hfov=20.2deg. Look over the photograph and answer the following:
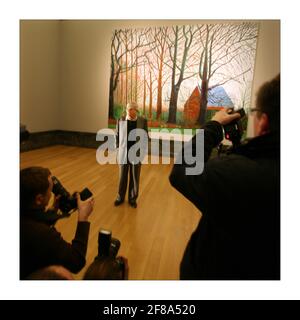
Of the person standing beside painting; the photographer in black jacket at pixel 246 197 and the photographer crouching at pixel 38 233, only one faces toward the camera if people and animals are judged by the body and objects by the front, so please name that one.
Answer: the person standing beside painting

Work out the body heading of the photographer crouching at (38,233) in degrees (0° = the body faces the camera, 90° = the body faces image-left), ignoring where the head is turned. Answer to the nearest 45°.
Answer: approximately 225°

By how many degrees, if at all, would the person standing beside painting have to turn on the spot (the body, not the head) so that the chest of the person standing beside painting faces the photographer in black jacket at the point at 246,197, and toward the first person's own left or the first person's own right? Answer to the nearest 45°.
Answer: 0° — they already face them

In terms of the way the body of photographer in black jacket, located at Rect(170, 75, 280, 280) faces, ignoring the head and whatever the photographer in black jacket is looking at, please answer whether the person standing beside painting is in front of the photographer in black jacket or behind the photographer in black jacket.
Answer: in front

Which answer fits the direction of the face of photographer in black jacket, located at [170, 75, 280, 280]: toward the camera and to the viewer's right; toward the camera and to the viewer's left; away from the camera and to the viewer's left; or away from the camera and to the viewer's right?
away from the camera and to the viewer's left

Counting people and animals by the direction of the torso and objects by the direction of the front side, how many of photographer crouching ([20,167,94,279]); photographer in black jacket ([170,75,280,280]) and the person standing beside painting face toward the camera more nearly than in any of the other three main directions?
1

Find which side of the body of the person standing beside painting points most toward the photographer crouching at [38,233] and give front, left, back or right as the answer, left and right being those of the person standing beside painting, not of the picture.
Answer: front

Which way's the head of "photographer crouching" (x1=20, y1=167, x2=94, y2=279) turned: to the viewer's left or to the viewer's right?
to the viewer's right
